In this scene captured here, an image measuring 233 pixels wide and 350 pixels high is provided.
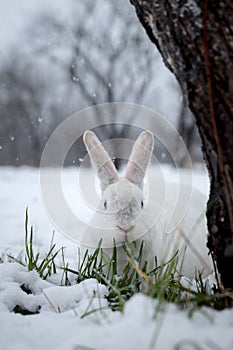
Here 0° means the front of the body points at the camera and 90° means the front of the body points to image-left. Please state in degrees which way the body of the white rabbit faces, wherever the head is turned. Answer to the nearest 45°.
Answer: approximately 45°

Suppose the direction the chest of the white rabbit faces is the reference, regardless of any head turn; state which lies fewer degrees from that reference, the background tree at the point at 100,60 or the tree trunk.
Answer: the tree trunk

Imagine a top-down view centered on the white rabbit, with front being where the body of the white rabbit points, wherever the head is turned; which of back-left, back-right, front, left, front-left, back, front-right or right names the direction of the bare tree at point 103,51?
back-right

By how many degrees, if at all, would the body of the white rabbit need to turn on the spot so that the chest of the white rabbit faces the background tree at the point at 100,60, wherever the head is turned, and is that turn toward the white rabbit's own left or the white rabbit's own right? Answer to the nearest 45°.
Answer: approximately 135° to the white rabbit's own right

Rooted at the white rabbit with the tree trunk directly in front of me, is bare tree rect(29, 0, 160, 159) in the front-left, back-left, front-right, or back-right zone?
back-left

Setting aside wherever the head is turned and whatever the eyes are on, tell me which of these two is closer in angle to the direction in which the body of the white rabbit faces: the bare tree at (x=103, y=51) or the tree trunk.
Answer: the tree trunk
